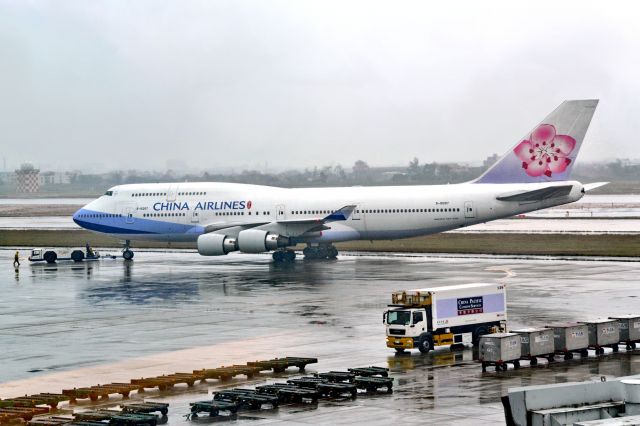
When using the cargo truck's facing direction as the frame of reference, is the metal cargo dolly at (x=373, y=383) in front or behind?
in front

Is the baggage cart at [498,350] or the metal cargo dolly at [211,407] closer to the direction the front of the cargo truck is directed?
the metal cargo dolly

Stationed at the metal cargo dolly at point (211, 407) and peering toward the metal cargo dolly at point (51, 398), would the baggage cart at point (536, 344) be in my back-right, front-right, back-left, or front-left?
back-right

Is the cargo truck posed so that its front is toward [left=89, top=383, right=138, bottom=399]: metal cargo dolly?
yes

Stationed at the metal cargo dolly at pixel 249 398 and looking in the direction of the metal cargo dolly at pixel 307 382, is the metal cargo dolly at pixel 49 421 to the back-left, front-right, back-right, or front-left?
back-left

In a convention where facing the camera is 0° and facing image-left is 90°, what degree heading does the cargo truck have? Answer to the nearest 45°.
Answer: approximately 45°

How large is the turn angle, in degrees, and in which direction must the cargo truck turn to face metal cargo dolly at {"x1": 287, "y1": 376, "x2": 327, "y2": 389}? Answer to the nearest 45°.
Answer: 0° — it already faces it

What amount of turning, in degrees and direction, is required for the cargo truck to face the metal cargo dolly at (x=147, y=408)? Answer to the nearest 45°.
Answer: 0° — it already faces it

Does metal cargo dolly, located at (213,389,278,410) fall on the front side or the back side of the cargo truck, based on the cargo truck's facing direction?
on the front side

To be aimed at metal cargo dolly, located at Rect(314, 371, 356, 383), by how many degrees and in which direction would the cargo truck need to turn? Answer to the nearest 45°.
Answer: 0° — it already faces it

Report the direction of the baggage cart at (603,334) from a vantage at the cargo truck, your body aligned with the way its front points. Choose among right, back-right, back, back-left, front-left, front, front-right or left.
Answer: back-left

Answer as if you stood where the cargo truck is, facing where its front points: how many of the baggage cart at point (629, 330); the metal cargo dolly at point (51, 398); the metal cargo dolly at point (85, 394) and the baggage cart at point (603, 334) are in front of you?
2

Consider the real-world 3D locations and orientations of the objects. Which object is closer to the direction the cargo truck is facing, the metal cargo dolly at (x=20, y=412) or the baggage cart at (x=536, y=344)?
the metal cargo dolly

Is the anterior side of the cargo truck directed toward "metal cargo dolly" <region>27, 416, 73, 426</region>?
yes

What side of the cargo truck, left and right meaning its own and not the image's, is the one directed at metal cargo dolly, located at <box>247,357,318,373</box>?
front

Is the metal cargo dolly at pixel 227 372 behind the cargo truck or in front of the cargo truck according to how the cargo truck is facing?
in front

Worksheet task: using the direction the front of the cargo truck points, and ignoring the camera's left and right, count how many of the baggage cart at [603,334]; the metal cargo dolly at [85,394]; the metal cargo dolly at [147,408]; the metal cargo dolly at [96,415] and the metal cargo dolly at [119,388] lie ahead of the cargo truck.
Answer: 4
